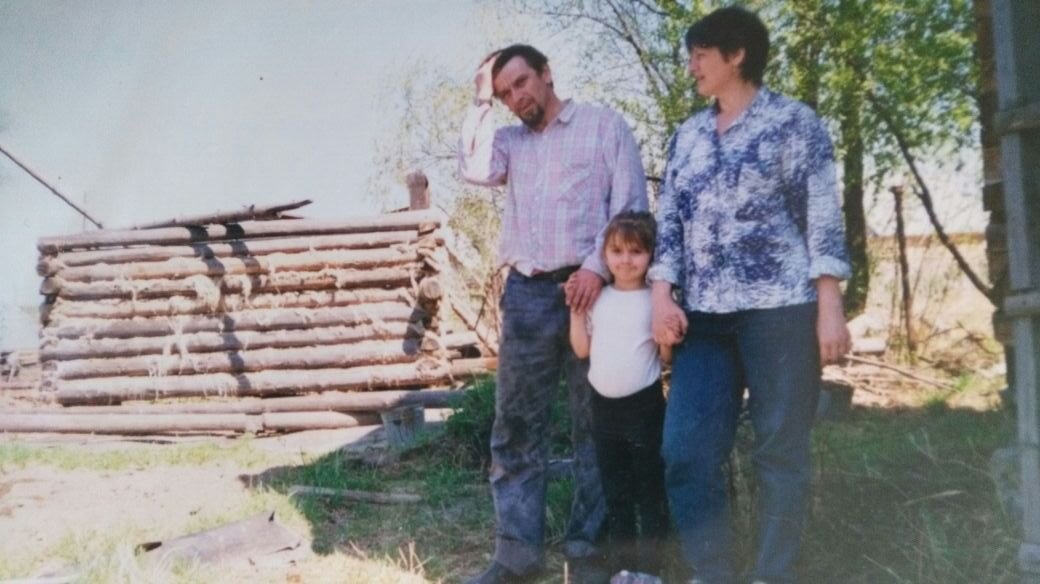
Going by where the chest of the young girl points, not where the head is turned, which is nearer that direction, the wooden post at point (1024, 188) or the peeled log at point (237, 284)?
the wooden post

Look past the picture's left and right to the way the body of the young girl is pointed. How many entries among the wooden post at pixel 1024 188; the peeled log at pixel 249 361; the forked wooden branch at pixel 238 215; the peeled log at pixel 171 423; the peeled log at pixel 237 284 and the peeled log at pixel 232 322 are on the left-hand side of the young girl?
1

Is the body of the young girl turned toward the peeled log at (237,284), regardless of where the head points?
no

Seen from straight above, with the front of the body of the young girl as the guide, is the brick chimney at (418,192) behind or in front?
behind

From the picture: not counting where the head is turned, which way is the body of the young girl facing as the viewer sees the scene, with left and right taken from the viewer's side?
facing the viewer

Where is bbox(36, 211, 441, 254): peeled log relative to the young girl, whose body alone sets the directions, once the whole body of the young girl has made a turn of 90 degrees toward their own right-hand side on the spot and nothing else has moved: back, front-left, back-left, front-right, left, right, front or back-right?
front-right

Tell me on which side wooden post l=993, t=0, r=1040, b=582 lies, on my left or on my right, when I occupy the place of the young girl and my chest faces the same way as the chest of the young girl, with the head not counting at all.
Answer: on my left

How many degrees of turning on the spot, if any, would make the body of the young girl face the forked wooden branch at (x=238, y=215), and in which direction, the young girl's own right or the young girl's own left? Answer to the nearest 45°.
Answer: approximately 135° to the young girl's own right

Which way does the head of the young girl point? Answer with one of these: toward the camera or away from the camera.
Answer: toward the camera

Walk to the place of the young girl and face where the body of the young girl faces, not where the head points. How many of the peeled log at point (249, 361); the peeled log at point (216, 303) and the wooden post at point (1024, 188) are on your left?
1

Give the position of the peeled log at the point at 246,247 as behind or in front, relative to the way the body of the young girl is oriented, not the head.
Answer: behind

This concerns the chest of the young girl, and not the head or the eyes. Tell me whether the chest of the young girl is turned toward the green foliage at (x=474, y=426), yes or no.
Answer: no

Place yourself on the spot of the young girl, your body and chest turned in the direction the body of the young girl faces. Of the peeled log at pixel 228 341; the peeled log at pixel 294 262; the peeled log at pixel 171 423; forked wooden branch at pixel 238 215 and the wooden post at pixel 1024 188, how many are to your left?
1

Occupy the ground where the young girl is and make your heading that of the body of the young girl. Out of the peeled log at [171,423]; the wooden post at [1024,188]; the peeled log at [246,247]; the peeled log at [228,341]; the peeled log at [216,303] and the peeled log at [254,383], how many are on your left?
1

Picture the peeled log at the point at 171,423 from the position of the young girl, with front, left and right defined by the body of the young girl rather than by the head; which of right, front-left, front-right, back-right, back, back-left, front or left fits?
back-right
